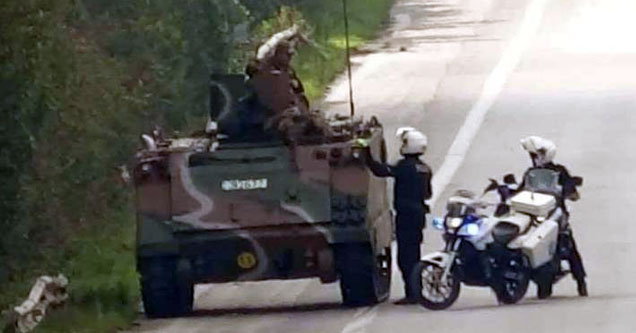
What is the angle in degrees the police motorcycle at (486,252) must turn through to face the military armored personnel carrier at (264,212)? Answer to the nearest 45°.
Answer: approximately 45° to its right

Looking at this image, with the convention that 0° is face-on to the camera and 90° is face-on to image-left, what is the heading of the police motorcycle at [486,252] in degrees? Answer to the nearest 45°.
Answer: approximately 45°

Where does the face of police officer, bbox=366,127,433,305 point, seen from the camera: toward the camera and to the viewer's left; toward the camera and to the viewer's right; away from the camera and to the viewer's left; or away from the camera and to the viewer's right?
away from the camera and to the viewer's left
